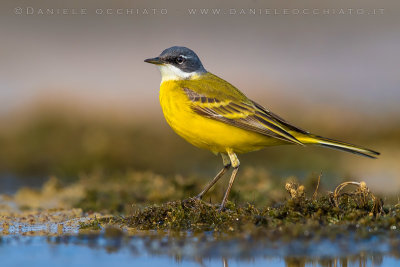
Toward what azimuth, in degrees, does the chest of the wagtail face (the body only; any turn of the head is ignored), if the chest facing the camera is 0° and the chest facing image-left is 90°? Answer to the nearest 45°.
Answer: approximately 90°
